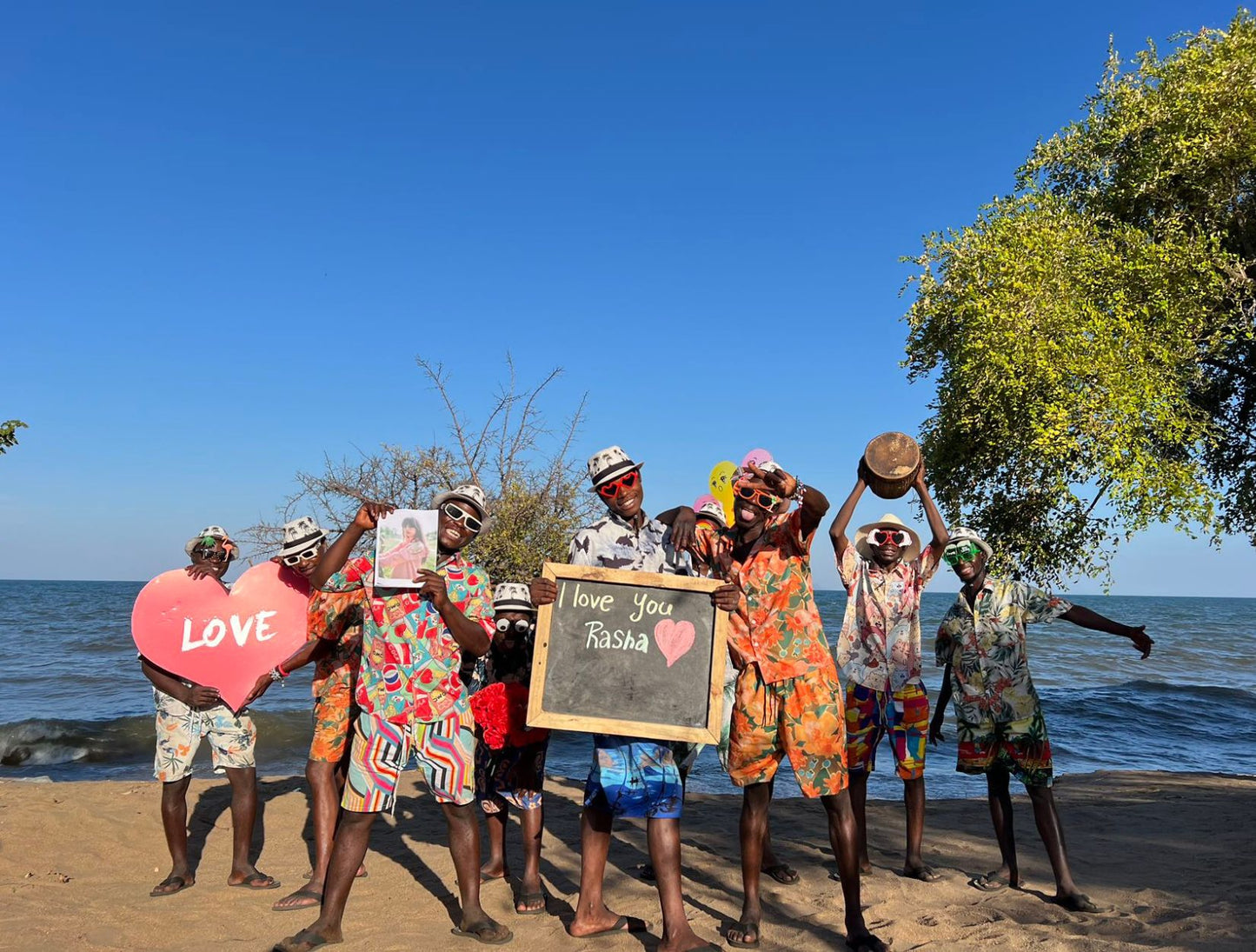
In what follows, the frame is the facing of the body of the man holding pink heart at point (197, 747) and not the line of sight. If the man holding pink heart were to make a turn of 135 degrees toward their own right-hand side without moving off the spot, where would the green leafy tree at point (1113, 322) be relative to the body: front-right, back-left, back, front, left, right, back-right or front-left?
back-right

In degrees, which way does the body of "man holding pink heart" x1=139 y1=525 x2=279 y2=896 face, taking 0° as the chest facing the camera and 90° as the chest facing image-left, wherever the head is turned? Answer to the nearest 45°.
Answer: approximately 0°
